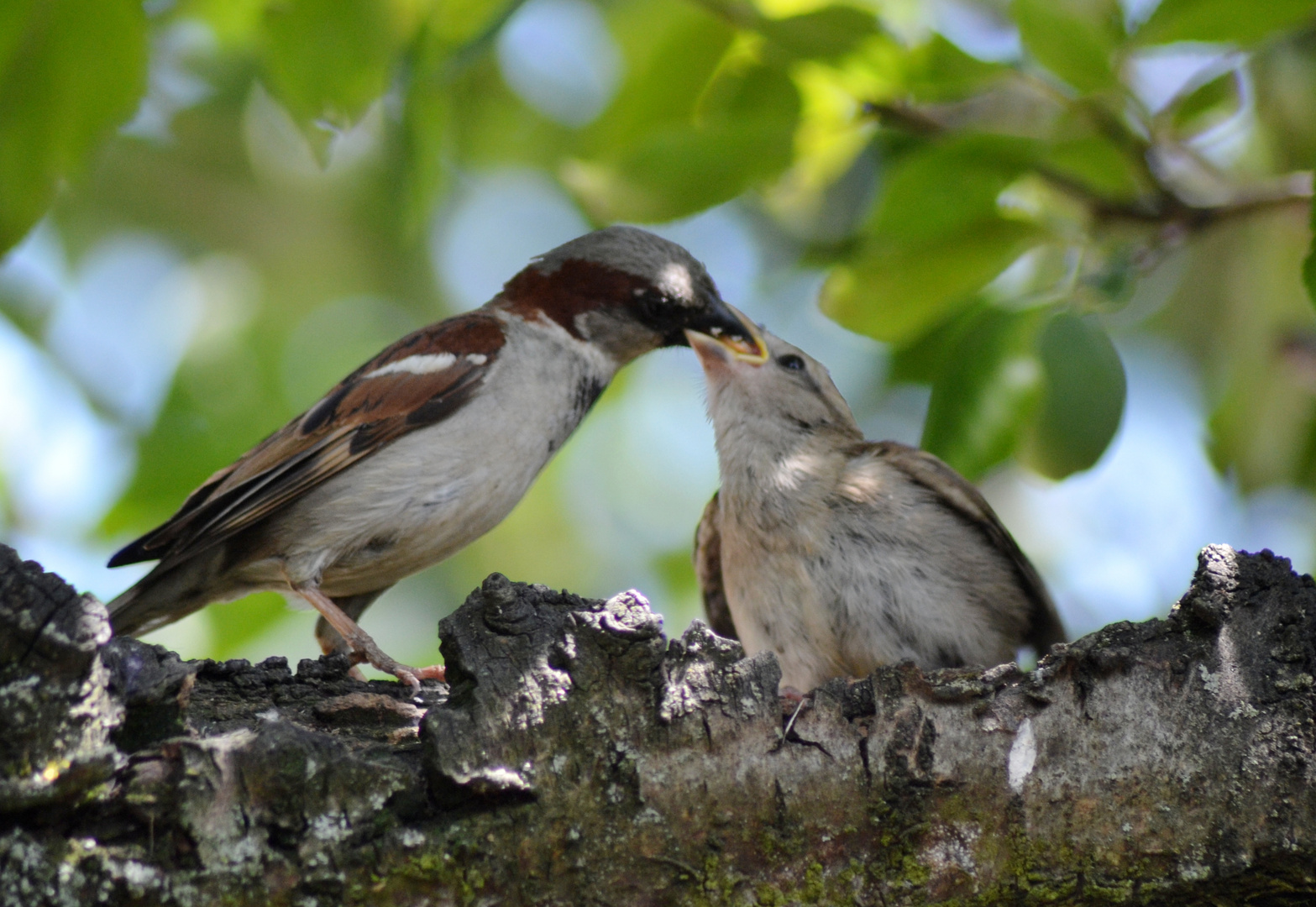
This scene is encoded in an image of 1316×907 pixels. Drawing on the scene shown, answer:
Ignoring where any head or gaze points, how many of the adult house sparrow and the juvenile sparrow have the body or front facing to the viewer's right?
1

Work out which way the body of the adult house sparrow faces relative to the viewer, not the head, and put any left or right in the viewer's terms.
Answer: facing to the right of the viewer

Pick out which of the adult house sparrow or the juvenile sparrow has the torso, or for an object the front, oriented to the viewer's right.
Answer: the adult house sparrow
